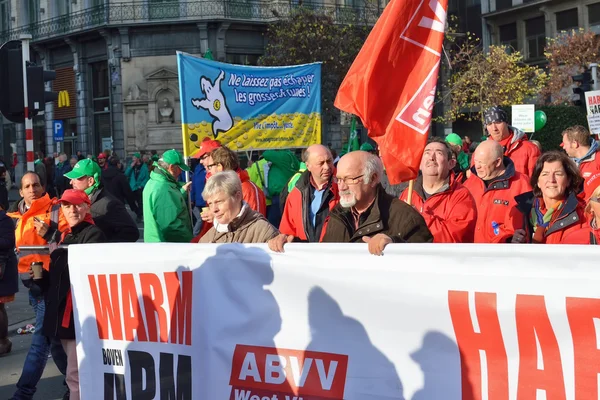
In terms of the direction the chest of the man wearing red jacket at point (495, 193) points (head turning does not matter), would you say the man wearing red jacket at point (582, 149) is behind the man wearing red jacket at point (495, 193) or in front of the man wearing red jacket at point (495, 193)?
behind

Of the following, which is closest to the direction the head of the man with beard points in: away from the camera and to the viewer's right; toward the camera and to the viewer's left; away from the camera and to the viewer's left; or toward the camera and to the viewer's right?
toward the camera and to the viewer's left

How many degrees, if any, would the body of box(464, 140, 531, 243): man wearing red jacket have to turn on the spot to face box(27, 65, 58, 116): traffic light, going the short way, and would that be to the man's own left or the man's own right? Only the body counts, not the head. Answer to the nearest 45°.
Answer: approximately 90° to the man's own right

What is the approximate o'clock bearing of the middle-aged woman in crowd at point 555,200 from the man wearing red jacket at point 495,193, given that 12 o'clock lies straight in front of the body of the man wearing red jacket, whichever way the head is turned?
The middle-aged woman in crowd is roughly at 10 o'clock from the man wearing red jacket.

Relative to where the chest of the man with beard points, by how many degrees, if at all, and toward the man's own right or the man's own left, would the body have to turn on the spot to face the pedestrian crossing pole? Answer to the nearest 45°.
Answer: approximately 90° to the man's own right

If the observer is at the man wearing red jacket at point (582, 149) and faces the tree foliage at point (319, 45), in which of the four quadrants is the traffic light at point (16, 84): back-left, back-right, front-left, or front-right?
front-left

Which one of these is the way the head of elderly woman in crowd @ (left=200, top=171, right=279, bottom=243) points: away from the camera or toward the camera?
toward the camera

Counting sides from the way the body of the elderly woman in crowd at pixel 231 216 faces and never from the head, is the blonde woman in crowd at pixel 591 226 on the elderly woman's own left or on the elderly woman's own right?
on the elderly woman's own left

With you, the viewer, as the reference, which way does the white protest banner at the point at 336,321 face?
facing the viewer
